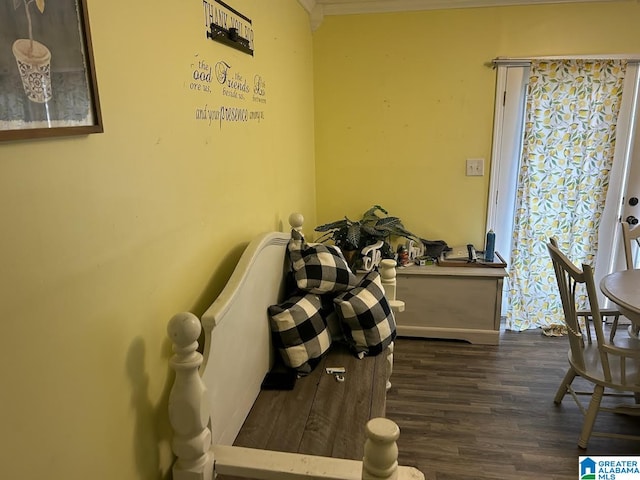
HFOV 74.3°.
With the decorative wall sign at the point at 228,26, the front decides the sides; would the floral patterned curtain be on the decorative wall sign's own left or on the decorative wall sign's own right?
on the decorative wall sign's own left

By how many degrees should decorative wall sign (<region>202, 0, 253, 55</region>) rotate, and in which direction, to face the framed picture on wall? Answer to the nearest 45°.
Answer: approximately 45° to its right

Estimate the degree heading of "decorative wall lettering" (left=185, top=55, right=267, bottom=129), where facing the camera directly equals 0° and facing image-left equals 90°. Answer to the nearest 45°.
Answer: approximately 315°

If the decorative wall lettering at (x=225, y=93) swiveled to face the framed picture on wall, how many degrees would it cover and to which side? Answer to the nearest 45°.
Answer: approximately 45° to its right

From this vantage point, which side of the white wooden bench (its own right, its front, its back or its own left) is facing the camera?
right
